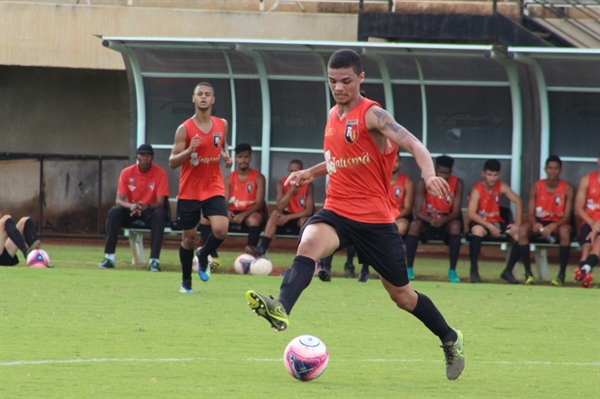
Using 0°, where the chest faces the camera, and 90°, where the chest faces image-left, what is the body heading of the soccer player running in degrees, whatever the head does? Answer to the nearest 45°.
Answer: approximately 45°

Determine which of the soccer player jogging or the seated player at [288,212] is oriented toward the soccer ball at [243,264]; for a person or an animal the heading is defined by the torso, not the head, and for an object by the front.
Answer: the seated player

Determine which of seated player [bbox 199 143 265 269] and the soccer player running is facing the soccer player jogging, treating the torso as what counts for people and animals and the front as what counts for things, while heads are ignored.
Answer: the seated player

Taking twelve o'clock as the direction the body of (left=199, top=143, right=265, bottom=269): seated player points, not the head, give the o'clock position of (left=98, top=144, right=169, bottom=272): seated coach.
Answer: (left=98, top=144, right=169, bottom=272): seated coach is roughly at 3 o'clock from (left=199, top=143, right=265, bottom=269): seated player.

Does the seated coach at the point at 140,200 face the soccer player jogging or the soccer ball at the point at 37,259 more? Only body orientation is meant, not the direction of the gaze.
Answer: the soccer player jogging

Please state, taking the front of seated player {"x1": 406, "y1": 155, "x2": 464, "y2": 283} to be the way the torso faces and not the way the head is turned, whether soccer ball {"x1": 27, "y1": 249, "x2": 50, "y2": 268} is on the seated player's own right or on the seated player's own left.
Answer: on the seated player's own right

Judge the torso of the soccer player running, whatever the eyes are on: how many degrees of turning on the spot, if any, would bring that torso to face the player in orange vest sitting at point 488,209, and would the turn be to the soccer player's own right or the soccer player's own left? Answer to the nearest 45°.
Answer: approximately 135° to the soccer player's own right

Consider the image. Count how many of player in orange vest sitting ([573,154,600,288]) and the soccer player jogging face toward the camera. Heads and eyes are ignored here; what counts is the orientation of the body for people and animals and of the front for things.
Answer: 2

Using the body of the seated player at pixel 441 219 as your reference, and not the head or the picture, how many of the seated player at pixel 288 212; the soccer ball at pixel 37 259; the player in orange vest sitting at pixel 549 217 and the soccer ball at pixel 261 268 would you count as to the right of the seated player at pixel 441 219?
3
